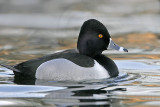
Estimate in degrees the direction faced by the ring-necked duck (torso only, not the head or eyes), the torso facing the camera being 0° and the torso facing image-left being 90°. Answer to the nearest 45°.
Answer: approximately 270°
